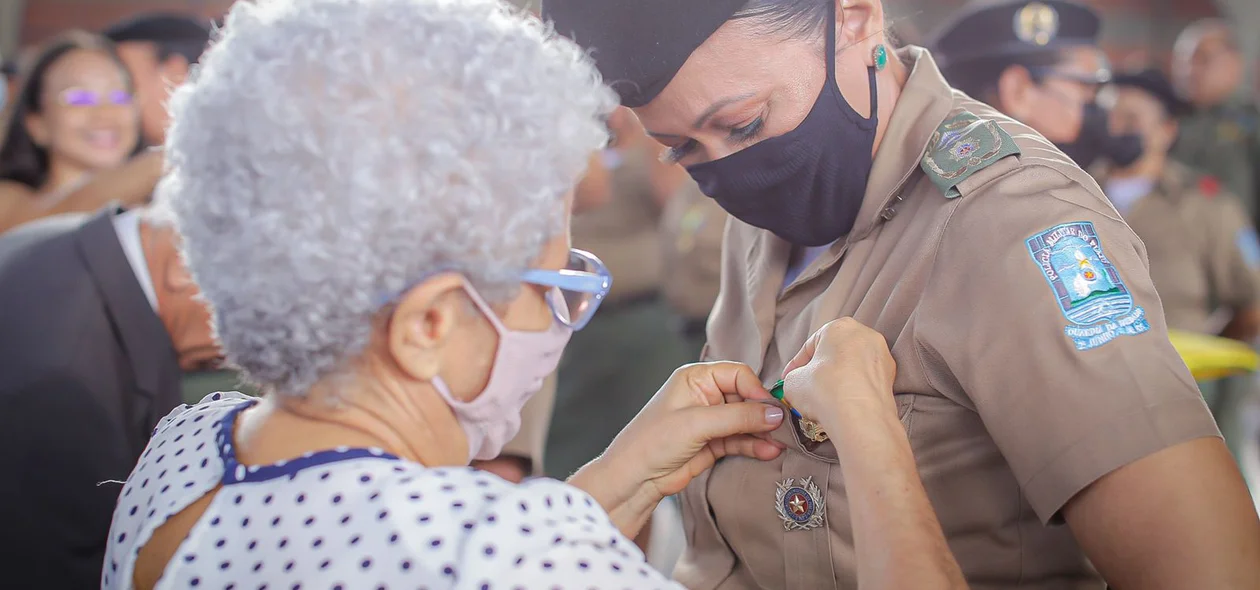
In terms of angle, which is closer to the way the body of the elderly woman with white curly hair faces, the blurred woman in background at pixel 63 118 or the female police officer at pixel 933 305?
the female police officer

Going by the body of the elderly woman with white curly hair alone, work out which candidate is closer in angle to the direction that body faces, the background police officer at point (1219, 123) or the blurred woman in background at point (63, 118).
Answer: the background police officer

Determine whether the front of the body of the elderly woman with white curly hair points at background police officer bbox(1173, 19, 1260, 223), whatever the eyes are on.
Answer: yes

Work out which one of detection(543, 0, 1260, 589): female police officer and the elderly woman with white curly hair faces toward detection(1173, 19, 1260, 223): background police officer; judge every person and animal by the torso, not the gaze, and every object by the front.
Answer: the elderly woman with white curly hair

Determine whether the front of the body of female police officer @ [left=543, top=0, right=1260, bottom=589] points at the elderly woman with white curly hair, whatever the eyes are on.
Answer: yes

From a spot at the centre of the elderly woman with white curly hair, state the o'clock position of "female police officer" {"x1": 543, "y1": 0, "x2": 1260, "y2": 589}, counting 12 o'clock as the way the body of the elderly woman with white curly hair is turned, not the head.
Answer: The female police officer is roughly at 1 o'clock from the elderly woman with white curly hair.

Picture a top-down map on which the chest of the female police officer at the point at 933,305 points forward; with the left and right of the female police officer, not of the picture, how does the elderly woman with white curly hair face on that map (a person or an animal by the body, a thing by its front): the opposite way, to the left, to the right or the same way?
the opposite way

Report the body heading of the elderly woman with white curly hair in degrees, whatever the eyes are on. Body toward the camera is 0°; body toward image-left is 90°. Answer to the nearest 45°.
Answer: approximately 225°

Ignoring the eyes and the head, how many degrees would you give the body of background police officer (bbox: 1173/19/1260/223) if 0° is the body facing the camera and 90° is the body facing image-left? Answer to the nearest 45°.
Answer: approximately 45°
